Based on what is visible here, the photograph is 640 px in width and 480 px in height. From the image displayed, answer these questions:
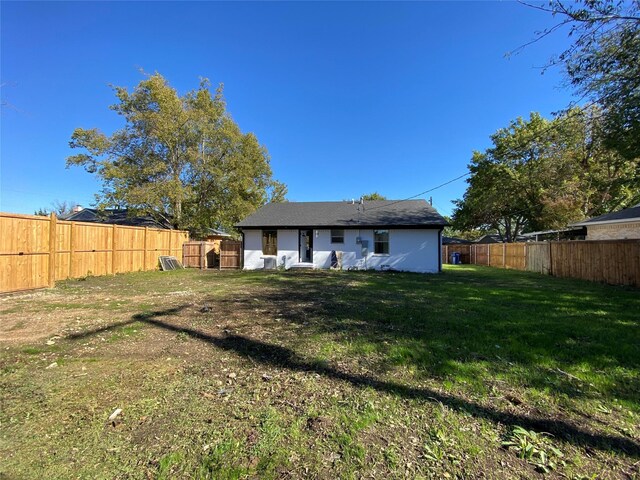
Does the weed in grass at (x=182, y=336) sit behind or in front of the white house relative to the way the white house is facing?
behind

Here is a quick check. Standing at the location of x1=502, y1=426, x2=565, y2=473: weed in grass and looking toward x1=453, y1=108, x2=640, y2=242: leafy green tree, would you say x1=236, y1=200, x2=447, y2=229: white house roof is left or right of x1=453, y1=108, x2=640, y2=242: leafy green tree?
left

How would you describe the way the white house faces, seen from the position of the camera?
facing away from the viewer

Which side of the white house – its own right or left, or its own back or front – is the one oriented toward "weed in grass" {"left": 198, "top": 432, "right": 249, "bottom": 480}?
back

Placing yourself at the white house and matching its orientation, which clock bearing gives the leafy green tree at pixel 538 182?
The leafy green tree is roughly at 2 o'clock from the white house.

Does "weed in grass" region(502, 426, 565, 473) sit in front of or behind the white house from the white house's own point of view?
behind

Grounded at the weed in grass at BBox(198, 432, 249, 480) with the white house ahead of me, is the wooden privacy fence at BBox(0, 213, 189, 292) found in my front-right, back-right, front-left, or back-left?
front-left

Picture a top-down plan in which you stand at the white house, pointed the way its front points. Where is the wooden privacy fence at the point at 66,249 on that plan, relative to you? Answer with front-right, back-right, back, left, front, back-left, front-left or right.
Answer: back-left

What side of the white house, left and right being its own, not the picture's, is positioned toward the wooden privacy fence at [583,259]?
right

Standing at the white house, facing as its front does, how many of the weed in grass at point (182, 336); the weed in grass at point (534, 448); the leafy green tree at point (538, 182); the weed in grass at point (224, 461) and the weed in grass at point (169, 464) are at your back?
4

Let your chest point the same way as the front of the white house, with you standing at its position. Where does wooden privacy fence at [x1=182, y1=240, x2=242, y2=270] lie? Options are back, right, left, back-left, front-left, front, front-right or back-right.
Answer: left

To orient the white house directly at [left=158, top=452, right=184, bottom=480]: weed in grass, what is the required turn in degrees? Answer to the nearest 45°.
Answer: approximately 180°

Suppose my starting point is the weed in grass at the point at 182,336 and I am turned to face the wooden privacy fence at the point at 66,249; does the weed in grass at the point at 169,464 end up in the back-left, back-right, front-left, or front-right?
back-left

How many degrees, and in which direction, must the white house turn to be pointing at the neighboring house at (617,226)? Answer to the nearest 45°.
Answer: approximately 90° to its right

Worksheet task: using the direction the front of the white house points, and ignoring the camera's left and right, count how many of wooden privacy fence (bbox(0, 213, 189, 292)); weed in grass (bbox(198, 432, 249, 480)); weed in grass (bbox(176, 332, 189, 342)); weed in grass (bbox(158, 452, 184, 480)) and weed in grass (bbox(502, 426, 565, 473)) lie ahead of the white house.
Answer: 0
